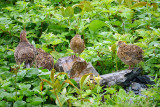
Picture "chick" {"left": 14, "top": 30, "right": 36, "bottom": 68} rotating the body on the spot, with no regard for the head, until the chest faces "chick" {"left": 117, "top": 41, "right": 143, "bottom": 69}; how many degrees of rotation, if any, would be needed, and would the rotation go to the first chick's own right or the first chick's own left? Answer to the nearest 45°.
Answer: approximately 135° to the first chick's own right

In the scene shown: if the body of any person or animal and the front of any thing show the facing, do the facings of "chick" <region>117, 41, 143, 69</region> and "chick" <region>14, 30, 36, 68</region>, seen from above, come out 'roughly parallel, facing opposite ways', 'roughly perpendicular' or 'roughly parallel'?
roughly perpendicular

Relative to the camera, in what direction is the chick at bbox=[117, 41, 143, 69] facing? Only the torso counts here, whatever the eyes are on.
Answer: to the viewer's left

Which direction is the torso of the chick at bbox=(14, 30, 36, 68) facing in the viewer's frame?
away from the camera

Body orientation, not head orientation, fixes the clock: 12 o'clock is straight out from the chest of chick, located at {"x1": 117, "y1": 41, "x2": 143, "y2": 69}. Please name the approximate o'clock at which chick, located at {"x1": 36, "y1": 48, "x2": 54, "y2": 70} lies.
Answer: chick, located at {"x1": 36, "y1": 48, "x2": 54, "y2": 70} is roughly at 12 o'clock from chick, located at {"x1": 117, "y1": 41, "x2": 143, "y2": 69}.

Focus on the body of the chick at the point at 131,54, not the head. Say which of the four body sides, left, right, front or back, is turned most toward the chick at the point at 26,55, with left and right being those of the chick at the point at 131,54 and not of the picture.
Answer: front
